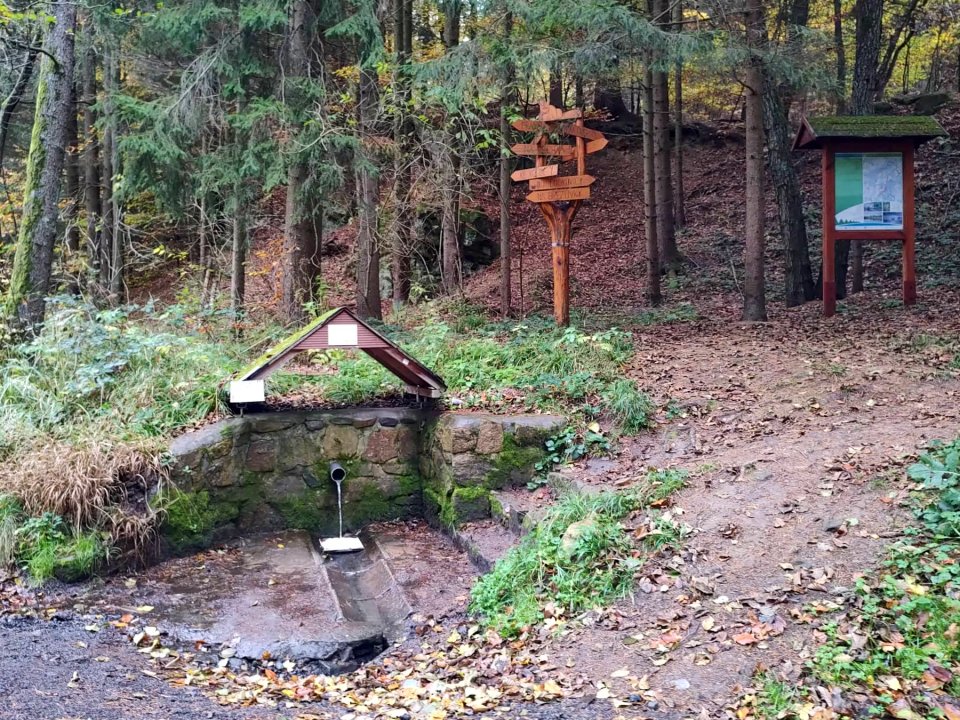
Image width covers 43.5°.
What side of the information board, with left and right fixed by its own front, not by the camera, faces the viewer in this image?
front

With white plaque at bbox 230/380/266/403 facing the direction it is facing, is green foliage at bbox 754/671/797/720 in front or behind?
in front

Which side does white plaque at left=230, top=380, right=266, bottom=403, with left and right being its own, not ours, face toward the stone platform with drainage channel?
front

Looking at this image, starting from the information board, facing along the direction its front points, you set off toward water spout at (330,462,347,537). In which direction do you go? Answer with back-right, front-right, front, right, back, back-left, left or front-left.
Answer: front-right

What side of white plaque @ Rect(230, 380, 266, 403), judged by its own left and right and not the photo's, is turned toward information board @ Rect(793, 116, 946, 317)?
left

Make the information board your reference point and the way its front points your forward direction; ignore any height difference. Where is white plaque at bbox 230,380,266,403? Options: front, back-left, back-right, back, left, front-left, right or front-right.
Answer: front-right

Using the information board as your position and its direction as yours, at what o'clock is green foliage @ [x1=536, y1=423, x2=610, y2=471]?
The green foliage is roughly at 1 o'clock from the information board.

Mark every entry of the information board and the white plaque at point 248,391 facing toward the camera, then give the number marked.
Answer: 2

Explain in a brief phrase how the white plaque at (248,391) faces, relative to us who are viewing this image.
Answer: facing the viewer

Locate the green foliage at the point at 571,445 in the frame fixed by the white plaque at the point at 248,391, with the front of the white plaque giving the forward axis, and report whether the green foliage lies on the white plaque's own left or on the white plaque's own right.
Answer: on the white plaque's own left

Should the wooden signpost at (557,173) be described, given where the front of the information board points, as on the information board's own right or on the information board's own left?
on the information board's own right
